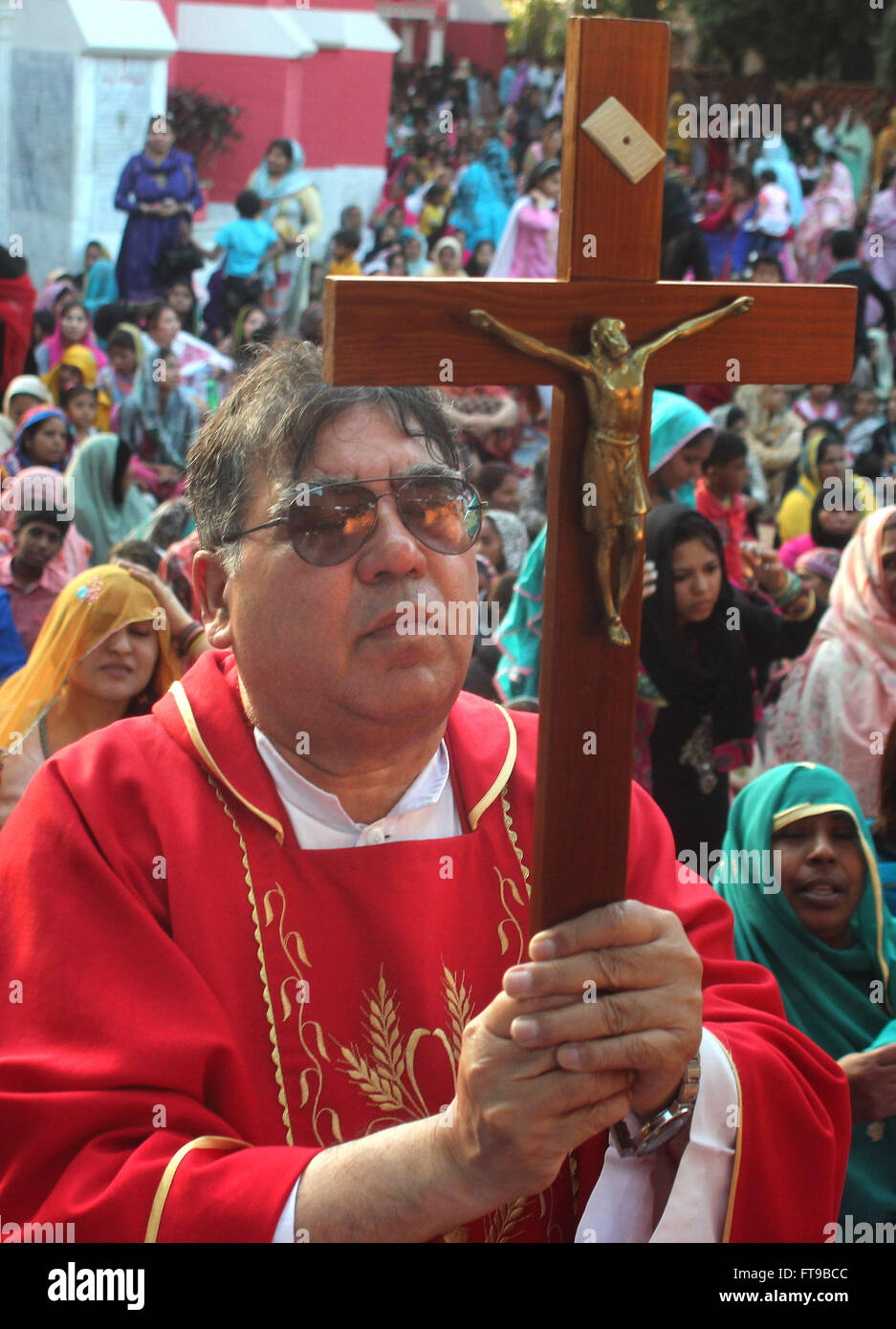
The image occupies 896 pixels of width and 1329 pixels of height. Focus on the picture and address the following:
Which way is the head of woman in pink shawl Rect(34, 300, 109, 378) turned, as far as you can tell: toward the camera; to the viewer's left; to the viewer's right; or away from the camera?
toward the camera

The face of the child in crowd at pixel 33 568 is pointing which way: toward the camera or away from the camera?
toward the camera

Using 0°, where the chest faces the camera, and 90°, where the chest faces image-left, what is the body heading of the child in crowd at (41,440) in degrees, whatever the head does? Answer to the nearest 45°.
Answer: approximately 315°

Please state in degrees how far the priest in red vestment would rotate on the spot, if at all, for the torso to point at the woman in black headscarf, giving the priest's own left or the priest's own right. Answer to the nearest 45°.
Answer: approximately 135° to the priest's own left

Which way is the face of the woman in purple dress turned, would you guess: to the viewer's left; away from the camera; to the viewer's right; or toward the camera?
toward the camera

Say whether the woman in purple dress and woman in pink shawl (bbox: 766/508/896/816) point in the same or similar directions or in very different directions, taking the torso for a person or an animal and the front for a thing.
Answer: same or similar directions

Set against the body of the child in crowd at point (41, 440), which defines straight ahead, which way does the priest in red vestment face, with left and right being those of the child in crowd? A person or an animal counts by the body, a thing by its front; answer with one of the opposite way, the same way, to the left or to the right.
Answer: the same way

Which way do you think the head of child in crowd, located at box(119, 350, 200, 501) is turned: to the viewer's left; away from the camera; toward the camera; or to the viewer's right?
toward the camera

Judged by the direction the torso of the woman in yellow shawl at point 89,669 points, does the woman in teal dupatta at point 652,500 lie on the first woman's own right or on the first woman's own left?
on the first woman's own left

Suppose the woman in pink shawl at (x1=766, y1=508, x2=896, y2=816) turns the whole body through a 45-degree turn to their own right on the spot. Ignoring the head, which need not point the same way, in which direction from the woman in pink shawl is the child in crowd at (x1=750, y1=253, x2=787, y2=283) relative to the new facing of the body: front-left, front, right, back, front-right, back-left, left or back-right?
back

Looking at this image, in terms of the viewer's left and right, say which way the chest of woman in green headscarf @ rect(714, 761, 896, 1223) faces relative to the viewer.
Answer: facing the viewer

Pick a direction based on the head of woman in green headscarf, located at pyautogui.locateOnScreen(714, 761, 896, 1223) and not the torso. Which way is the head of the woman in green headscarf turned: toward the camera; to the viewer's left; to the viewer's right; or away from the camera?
toward the camera

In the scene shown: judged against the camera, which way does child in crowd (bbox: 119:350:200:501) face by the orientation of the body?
toward the camera

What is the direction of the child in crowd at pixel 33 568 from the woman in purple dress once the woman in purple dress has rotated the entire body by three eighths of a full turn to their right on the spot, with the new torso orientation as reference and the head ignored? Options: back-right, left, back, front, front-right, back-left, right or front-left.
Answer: back-left

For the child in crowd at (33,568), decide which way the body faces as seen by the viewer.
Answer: toward the camera

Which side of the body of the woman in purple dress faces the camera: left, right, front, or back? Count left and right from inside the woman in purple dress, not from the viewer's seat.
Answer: front

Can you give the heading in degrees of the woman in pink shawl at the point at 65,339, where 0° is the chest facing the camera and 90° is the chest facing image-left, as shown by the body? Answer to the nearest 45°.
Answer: approximately 0°
